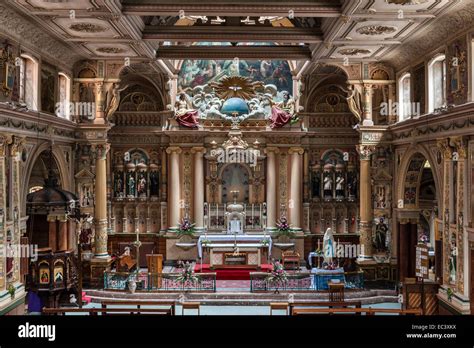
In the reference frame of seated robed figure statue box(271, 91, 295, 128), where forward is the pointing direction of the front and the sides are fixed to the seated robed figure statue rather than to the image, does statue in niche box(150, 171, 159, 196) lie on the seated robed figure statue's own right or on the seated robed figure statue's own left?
on the seated robed figure statue's own right

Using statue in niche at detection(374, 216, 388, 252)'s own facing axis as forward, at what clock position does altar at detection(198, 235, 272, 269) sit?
The altar is roughly at 3 o'clock from the statue in niche.

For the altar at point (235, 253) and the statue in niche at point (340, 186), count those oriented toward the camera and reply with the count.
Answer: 2

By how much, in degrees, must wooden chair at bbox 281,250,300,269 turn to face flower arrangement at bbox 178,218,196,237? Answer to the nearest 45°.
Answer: approximately 90° to its right

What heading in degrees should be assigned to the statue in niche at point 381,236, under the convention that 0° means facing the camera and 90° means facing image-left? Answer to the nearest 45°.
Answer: approximately 0°

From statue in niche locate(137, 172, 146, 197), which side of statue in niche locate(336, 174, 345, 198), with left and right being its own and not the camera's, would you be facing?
right
